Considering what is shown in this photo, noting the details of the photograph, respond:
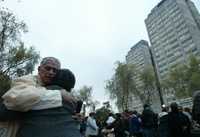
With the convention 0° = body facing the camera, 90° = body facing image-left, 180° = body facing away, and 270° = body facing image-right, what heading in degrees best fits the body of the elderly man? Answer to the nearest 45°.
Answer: approximately 315°

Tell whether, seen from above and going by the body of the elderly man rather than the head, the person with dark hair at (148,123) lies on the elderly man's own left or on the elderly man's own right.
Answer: on the elderly man's own left

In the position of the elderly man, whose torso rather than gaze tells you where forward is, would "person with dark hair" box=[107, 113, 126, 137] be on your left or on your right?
on your left

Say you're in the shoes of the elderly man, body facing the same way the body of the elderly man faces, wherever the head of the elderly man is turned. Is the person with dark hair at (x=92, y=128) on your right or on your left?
on your left
